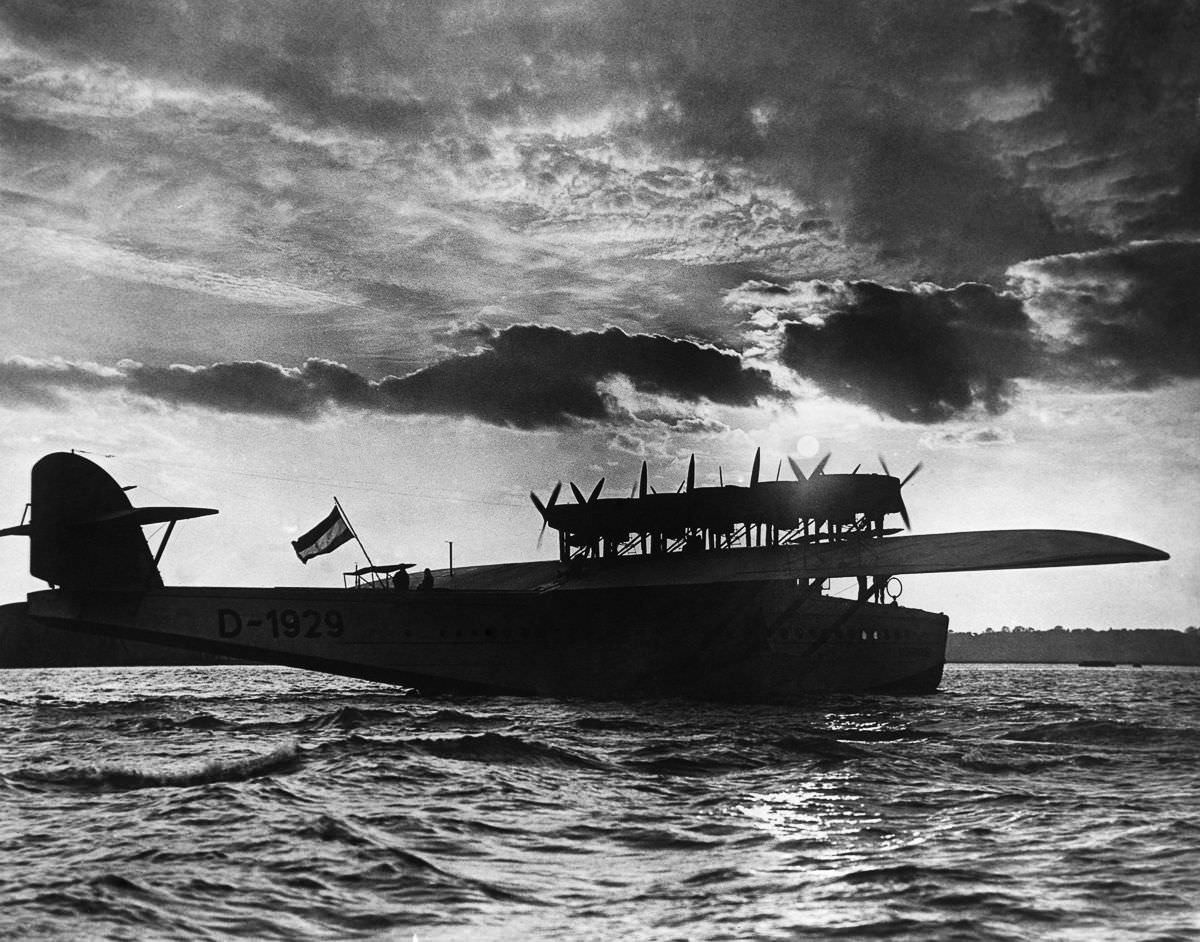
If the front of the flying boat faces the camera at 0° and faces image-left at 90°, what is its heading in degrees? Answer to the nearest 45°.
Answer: approximately 225°
